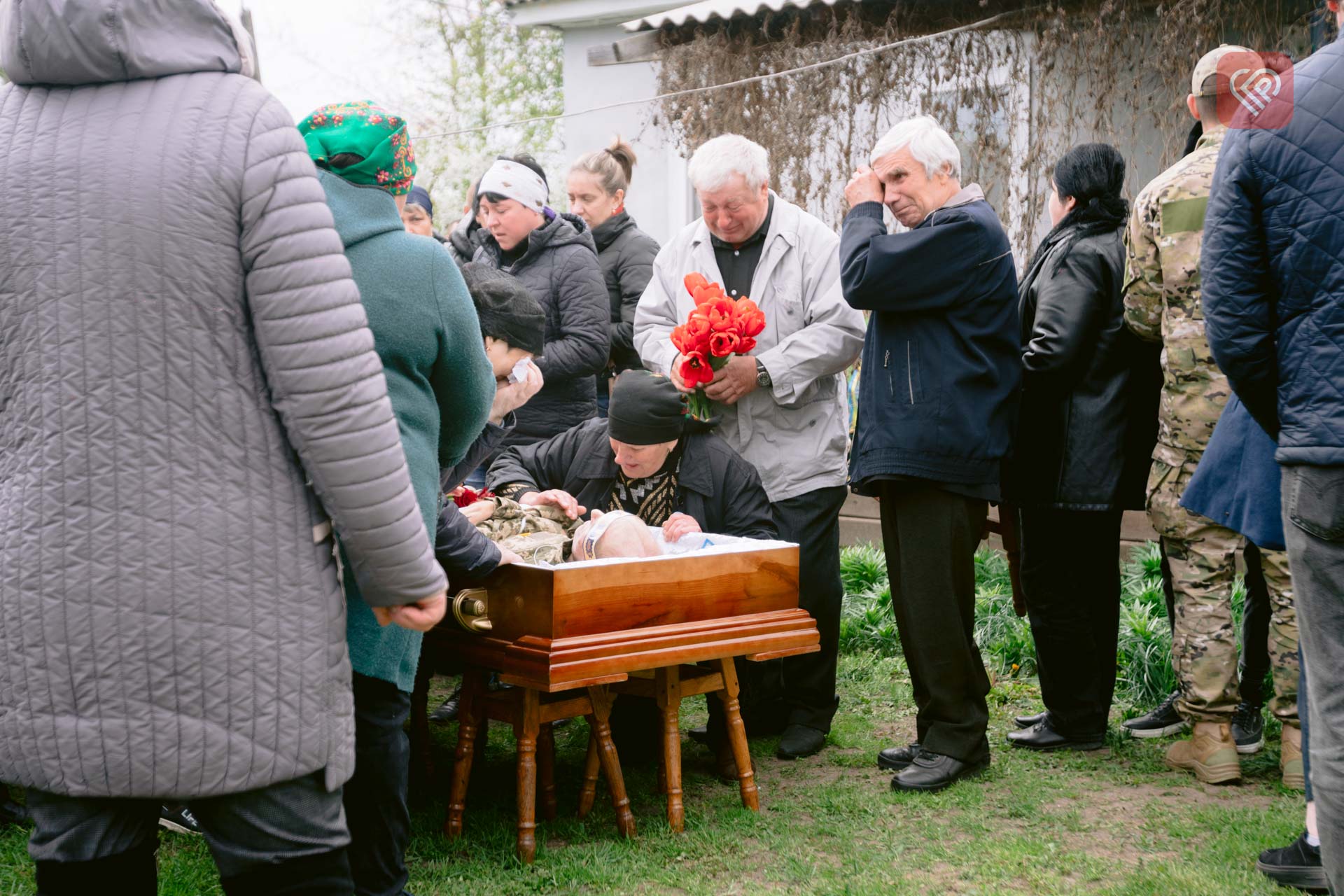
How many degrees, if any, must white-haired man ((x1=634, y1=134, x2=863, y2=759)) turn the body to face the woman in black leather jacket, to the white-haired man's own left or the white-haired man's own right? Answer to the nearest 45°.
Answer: approximately 135° to the white-haired man's own left

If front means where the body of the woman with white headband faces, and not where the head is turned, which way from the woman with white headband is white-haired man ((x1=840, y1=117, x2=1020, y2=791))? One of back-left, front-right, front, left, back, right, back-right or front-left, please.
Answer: left

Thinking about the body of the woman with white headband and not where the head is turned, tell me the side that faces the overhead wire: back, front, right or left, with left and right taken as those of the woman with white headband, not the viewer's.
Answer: back

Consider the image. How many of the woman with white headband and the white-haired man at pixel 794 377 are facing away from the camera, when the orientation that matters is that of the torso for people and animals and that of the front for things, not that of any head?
0

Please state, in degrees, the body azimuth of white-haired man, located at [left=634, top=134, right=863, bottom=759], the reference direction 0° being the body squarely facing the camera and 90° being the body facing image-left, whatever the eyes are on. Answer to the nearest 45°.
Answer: approximately 45°

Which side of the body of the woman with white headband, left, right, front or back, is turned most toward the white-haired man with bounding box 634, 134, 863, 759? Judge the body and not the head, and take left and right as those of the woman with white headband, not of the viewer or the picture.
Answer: left

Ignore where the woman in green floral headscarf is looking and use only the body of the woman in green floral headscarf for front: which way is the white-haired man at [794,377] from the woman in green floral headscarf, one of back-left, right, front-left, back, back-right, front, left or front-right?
front

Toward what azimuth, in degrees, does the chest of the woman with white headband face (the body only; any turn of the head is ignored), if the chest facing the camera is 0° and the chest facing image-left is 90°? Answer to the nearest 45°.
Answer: approximately 45°

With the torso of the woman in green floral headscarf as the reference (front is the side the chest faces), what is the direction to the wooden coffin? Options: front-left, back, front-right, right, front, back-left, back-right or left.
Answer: front

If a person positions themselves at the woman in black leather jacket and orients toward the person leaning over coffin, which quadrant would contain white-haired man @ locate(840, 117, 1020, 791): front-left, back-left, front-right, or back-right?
front-left

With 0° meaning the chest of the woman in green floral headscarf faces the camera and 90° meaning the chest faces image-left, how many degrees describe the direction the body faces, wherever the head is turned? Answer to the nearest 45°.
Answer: approximately 225°

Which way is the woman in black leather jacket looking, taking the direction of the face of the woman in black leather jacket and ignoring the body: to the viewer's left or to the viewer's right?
to the viewer's left

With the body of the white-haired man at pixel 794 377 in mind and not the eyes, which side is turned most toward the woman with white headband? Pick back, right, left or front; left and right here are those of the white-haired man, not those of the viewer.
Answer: right

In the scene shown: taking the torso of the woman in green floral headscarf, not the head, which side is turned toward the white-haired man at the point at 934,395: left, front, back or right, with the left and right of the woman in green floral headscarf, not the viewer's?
front
